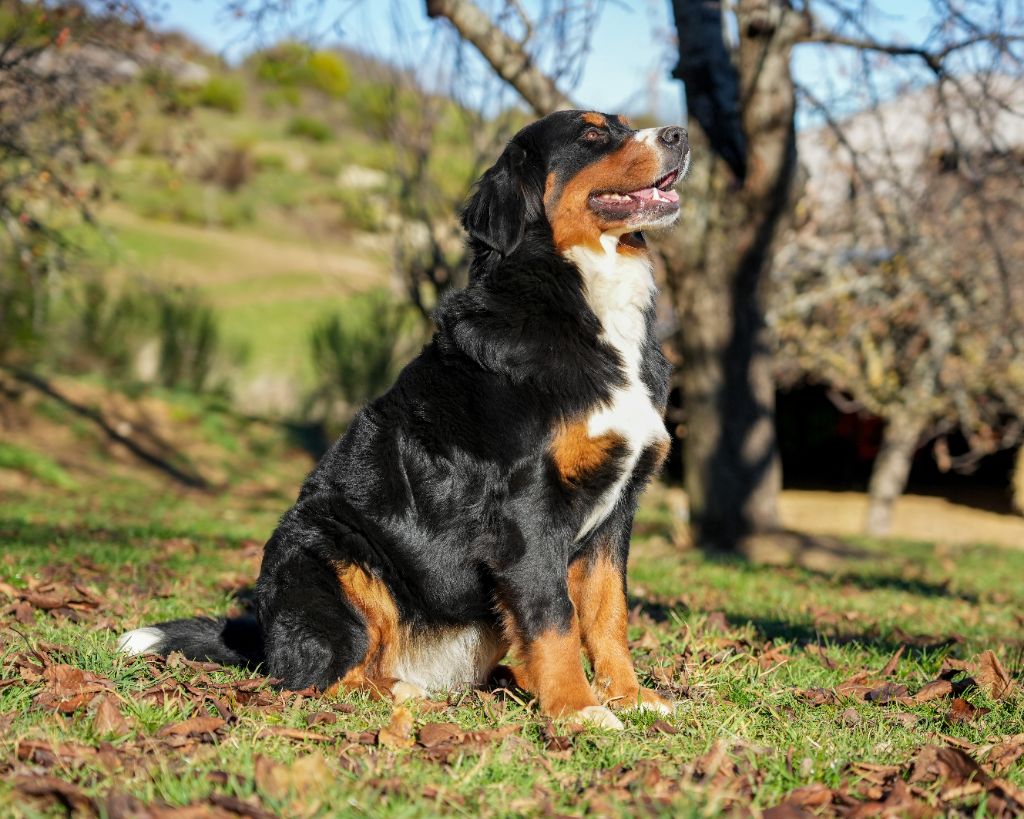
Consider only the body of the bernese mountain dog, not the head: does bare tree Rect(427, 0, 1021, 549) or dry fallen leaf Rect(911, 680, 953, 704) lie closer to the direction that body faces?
the dry fallen leaf

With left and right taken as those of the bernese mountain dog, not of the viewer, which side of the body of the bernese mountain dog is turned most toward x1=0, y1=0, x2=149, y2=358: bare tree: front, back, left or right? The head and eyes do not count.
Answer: back

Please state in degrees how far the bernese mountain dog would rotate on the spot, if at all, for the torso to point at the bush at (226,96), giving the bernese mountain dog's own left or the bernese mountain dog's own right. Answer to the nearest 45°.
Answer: approximately 135° to the bernese mountain dog's own left

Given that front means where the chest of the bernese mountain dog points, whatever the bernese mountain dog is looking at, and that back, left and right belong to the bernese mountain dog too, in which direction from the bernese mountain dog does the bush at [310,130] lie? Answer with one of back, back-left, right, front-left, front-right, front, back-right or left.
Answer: back-left

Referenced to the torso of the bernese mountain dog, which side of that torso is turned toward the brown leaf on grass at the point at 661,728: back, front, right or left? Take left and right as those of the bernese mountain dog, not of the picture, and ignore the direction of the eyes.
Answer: front

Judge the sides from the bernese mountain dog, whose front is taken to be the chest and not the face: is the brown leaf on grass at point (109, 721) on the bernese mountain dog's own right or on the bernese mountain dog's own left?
on the bernese mountain dog's own right

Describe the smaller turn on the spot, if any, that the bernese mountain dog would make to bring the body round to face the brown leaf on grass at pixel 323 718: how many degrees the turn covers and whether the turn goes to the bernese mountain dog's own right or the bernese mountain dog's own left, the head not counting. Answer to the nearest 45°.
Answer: approximately 90° to the bernese mountain dog's own right

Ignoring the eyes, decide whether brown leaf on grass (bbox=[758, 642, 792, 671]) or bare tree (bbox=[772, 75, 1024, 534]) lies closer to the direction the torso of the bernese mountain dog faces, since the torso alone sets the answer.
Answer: the brown leaf on grass

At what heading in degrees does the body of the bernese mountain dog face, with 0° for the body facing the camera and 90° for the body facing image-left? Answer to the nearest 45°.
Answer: approximately 315°

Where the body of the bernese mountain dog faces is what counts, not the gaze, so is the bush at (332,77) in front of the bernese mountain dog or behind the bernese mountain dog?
behind

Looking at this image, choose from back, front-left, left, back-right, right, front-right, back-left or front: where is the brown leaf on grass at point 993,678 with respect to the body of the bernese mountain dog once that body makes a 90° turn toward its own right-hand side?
back-left

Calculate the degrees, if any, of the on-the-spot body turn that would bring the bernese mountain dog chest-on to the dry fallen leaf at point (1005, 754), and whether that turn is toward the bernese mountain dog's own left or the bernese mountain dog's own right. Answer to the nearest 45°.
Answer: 0° — it already faces it

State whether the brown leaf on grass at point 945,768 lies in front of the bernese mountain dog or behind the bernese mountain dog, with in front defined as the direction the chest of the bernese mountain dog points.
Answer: in front
